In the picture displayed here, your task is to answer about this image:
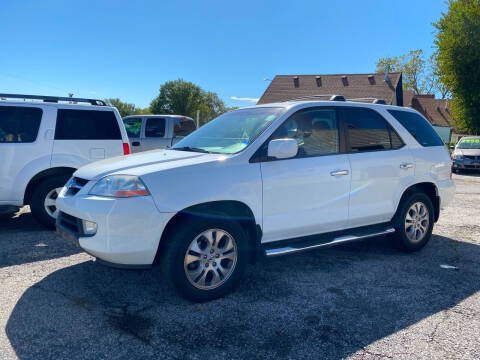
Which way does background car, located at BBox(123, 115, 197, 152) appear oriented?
to the viewer's left

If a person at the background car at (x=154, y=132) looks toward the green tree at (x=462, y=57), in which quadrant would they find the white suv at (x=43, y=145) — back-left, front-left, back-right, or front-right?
back-right

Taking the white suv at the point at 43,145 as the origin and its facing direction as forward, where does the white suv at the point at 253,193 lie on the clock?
the white suv at the point at 253,193 is roughly at 8 o'clock from the white suv at the point at 43,145.

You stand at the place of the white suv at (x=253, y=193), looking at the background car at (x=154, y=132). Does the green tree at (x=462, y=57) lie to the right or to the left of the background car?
right

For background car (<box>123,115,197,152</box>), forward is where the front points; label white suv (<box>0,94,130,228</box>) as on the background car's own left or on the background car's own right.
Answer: on the background car's own left

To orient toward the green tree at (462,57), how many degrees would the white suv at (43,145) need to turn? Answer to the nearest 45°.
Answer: approximately 135° to its right

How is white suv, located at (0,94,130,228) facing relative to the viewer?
to the viewer's left

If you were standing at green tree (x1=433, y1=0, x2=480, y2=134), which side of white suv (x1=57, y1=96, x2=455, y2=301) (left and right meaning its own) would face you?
back

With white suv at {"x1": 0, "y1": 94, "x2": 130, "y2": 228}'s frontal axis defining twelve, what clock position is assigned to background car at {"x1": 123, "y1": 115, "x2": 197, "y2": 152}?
The background car is roughly at 4 o'clock from the white suv.

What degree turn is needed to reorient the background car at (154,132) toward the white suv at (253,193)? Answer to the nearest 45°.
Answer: approximately 90° to its left
